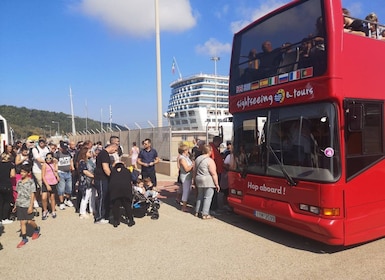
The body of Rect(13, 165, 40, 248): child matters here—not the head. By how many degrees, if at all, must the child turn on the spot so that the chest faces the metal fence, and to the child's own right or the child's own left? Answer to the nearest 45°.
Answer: approximately 180°

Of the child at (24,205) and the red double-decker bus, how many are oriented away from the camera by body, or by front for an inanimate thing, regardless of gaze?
0

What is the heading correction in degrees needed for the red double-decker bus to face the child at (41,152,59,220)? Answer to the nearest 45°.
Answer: approximately 45° to its right

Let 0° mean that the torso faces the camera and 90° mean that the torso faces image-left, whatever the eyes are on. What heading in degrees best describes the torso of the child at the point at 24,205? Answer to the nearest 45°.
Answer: approximately 45°

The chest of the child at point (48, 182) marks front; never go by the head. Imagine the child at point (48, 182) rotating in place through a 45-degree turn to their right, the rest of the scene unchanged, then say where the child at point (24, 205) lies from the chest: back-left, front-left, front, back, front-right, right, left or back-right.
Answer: front-left

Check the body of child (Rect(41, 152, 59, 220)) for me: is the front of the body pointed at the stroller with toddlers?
no

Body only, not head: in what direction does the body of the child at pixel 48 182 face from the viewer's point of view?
toward the camera

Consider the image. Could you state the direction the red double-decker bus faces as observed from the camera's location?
facing the viewer and to the left of the viewer

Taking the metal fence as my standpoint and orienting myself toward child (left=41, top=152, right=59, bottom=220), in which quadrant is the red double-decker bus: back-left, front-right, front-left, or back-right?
front-left

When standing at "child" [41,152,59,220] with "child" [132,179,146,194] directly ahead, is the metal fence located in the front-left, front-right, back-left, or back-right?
front-left

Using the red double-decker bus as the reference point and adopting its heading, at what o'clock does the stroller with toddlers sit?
The stroller with toddlers is roughly at 2 o'clock from the red double-decker bus.

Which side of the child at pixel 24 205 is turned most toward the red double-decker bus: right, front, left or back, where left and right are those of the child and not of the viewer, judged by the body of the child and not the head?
left

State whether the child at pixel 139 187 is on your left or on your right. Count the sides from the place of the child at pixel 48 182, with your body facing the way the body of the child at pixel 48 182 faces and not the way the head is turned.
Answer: on your left

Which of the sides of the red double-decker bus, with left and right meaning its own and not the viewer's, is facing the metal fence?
right

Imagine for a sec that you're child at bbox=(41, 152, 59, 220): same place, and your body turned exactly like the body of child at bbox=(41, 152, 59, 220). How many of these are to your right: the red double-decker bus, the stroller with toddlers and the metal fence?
0
